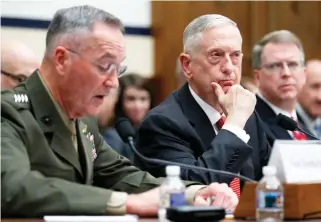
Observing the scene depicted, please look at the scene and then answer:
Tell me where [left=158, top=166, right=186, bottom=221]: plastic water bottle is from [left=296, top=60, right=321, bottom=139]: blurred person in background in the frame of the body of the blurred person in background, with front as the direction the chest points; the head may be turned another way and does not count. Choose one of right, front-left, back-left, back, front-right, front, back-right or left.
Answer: front-right

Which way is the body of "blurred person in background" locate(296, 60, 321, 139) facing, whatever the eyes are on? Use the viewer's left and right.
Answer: facing the viewer and to the right of the viewer

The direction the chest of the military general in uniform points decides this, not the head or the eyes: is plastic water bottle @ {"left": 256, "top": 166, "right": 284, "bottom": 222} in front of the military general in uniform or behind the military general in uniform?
in front

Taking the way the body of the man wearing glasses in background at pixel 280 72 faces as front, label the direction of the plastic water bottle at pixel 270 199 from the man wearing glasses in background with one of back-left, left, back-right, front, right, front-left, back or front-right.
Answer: front-right

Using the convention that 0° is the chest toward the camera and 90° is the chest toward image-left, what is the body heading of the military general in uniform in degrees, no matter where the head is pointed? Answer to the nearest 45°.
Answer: approximately 315°

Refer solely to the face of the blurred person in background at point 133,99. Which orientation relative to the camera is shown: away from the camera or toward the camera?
toward the camera

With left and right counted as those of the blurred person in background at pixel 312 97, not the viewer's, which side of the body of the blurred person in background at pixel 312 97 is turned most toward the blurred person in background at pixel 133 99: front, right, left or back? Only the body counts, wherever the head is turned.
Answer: right

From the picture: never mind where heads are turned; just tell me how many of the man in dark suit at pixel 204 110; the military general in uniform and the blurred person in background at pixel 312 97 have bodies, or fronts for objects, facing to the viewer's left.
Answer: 0

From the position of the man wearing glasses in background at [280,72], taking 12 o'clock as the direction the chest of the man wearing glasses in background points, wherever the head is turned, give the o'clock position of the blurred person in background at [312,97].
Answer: The blurred person in background is roughly at 8 o'clock from the man wearing glasses in background.

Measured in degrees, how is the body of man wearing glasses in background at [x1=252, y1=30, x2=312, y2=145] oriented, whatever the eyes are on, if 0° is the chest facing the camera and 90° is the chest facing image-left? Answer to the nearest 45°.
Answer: approximately 315°

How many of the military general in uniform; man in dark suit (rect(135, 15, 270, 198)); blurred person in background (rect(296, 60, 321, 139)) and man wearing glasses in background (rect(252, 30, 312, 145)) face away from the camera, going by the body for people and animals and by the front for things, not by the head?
0

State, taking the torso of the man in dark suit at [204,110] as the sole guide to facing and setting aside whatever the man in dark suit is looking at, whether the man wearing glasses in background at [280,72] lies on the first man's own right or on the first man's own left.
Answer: on the first man's own left

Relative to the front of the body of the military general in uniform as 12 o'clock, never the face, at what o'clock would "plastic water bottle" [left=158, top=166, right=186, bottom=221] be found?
The plastic water bottle is roughly at 12 o'clock from the military general in uniform.
